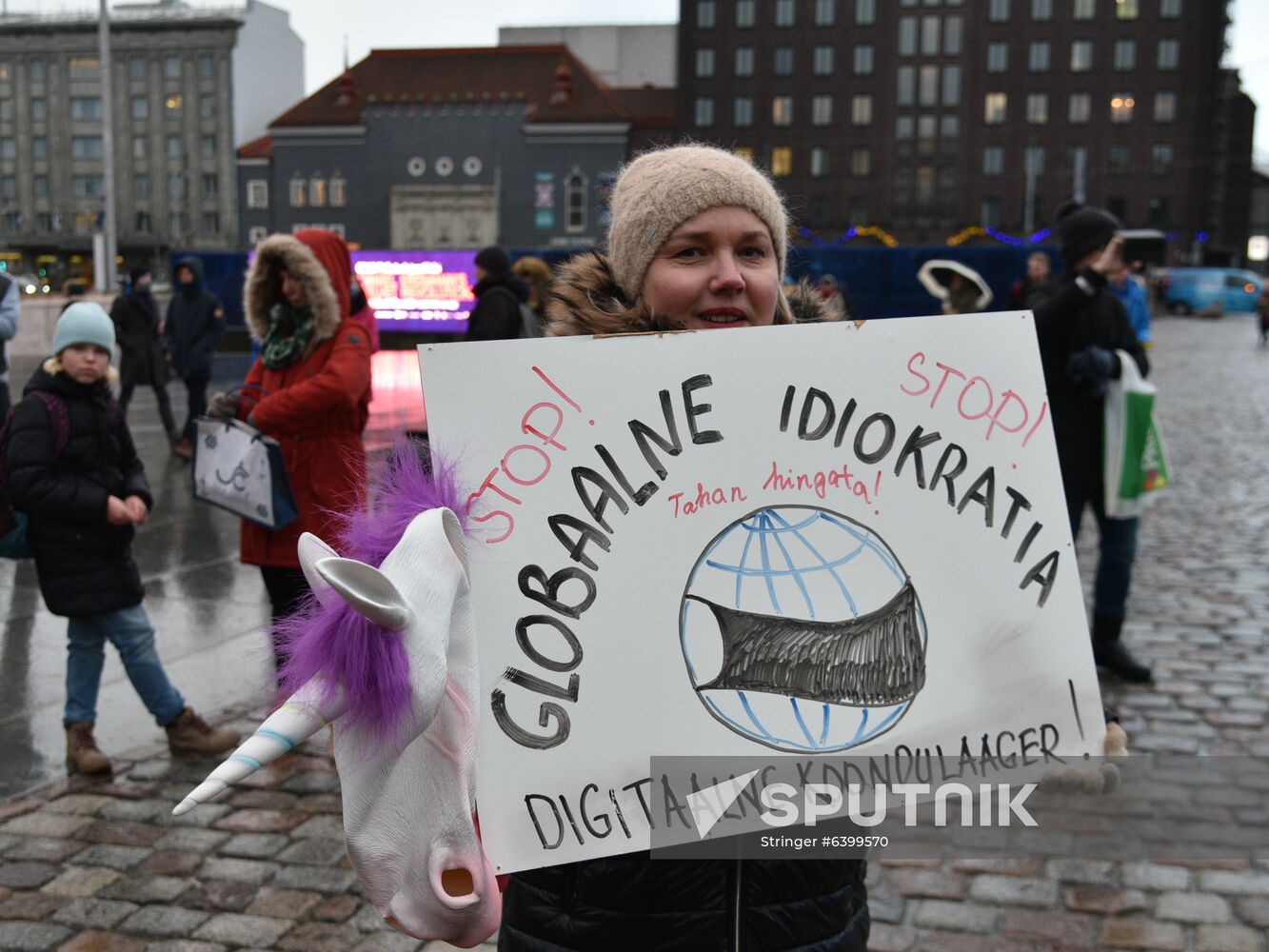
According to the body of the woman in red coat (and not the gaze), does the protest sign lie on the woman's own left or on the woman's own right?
on the woman's own left

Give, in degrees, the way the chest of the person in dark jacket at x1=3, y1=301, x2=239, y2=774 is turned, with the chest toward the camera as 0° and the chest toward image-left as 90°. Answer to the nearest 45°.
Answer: approximately 315°

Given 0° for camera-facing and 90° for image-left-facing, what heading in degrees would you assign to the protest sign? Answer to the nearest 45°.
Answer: approximately 0°
